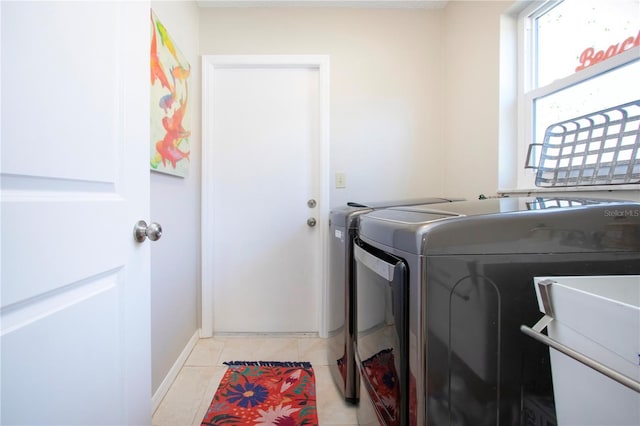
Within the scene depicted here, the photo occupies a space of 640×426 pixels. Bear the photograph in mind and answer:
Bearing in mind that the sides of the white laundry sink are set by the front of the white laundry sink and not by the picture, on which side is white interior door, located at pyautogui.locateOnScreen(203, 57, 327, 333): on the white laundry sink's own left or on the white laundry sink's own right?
on the white laundry sink's own right

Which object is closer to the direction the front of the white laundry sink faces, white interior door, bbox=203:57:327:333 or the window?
the white interior door

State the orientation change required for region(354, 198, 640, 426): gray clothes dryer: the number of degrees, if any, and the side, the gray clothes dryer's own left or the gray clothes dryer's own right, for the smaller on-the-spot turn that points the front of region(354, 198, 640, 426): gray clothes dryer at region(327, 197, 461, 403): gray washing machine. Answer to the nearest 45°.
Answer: approximately 90° to the gray clothes dryer's own right

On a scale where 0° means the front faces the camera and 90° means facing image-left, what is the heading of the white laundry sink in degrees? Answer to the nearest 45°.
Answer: approximately 45°

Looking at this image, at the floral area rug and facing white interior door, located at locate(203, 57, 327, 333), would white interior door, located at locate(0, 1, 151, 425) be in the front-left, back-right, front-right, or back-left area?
back-left

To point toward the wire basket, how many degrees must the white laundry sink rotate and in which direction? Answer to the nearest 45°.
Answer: approximately 135° to its right
